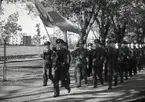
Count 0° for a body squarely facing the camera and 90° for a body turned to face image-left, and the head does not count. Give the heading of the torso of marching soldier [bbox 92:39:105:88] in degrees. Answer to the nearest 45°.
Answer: approximately 45°

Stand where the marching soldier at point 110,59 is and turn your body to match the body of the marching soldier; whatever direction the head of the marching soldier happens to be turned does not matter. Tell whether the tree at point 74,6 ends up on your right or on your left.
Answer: on your right

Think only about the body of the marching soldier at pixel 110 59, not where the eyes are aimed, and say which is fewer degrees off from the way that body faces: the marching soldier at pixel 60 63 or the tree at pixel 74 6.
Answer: the marching soldier

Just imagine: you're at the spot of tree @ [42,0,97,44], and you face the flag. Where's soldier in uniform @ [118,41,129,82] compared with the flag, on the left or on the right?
left

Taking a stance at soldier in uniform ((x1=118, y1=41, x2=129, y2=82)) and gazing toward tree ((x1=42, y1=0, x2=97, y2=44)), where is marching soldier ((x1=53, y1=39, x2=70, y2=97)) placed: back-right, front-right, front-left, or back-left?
back-left

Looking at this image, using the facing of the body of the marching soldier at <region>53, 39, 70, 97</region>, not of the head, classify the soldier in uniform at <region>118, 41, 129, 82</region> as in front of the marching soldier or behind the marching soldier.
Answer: behind
